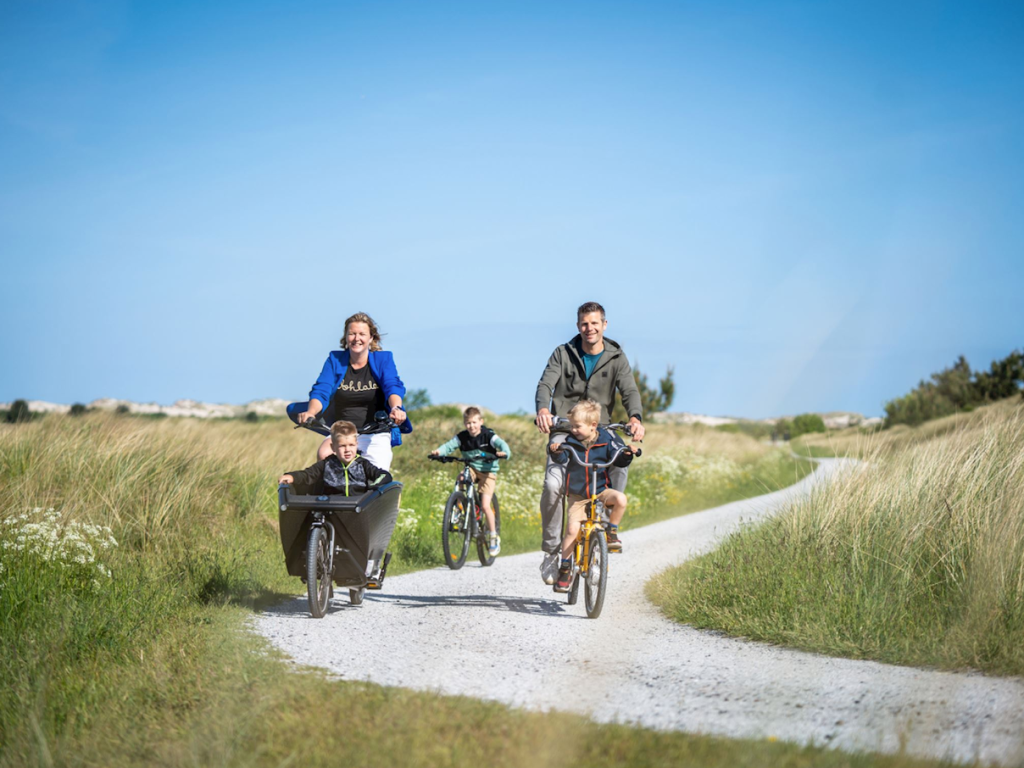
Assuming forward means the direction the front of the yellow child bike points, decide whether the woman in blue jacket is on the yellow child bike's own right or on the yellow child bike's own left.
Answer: on the yellow child bike's own right

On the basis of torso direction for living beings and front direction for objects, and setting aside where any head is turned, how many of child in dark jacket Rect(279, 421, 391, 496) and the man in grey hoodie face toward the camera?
2

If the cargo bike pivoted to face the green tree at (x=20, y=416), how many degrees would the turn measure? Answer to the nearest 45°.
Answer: approximately 135° to its right

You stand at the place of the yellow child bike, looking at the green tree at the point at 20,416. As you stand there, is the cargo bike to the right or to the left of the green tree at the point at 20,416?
left

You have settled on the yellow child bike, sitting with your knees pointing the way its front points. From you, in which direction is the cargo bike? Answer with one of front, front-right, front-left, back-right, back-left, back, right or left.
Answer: right
